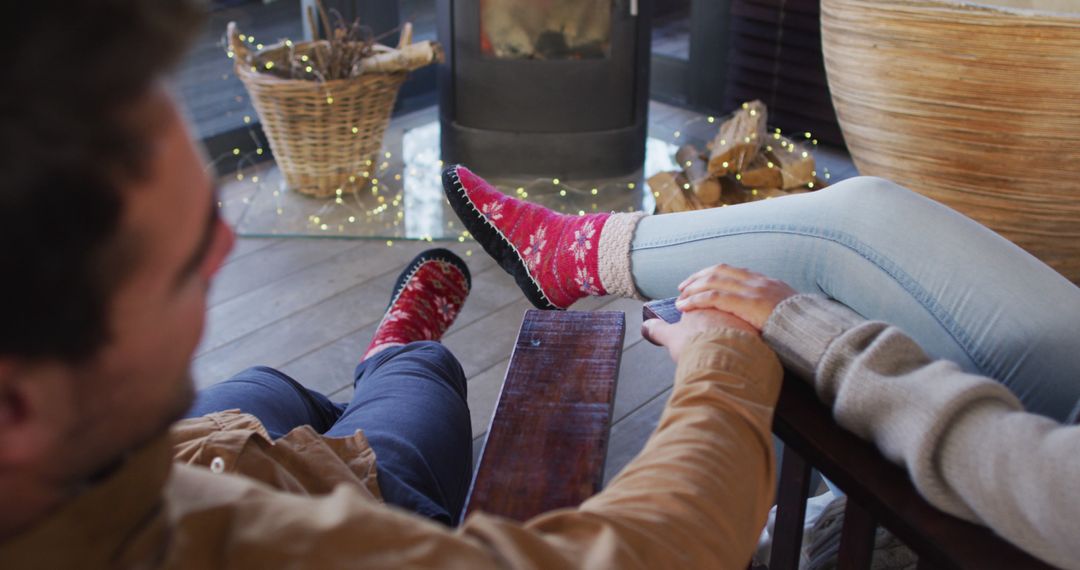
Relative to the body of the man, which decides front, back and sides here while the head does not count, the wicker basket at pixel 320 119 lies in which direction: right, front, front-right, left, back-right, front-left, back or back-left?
front-left

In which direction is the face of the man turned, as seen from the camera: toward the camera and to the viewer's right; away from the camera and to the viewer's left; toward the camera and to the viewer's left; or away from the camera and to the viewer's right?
away from the camera and to the viewer's right

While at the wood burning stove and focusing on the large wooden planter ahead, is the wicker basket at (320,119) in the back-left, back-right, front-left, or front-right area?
back-right

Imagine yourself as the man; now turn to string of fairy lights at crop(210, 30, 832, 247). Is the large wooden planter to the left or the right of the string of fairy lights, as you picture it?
right

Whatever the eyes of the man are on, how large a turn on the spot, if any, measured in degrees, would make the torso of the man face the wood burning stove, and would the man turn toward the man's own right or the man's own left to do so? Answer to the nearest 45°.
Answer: approximately 45° to the man's own left

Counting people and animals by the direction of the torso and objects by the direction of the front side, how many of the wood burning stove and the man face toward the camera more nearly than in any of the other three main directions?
1

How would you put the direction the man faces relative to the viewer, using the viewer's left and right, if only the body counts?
facing away from the viewer and to the right of the viewer

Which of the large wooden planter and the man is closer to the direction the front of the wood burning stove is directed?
the man

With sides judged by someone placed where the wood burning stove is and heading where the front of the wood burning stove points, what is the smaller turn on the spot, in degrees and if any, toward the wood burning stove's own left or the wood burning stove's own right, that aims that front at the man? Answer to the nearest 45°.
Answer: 0° — it already faces them

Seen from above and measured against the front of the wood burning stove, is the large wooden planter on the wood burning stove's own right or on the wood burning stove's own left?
on the wood burning stove's own left

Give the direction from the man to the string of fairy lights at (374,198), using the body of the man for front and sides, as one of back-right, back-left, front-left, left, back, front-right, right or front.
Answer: front-left
